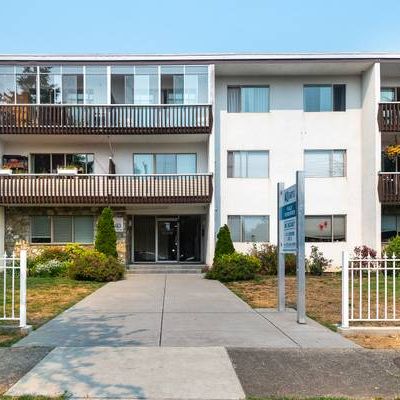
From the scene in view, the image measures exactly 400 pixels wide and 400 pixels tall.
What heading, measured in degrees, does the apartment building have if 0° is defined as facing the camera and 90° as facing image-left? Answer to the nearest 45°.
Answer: approximately 0°

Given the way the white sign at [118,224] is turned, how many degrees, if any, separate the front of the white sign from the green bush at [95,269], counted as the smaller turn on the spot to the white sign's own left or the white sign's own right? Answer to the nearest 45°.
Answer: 0° — it already faces it

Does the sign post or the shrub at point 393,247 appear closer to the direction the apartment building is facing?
the sign post

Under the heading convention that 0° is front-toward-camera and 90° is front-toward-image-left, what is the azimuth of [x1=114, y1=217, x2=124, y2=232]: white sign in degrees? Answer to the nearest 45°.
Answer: approximately 0°
